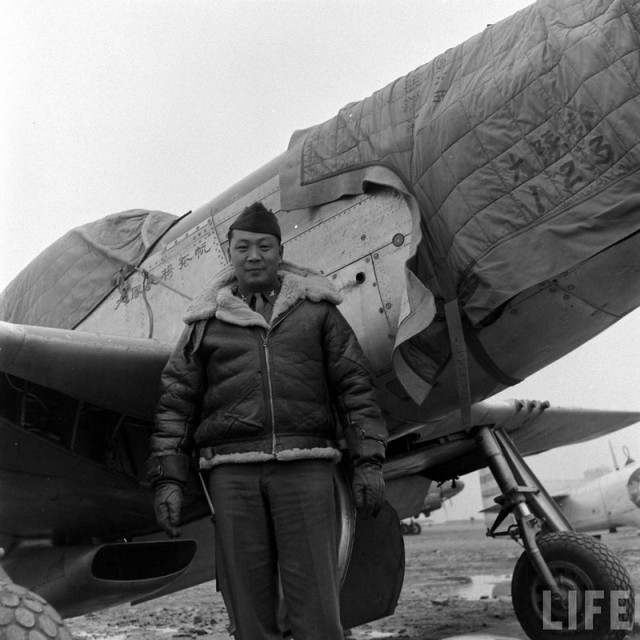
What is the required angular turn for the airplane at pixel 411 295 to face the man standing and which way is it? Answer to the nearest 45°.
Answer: approximately 90° to its right

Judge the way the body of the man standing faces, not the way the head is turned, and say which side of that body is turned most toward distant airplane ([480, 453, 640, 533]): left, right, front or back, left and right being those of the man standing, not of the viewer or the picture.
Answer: back

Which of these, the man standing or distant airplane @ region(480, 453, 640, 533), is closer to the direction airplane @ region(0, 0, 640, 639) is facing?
the man standing

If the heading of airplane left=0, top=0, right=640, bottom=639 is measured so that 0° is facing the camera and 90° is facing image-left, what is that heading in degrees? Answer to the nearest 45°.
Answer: approximately 315°

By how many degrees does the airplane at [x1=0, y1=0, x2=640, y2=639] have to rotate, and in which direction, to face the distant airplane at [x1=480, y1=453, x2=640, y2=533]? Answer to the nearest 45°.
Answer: approximately 135° to its left

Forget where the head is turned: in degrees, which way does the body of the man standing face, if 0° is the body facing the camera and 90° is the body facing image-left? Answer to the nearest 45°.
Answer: approximately 0°
